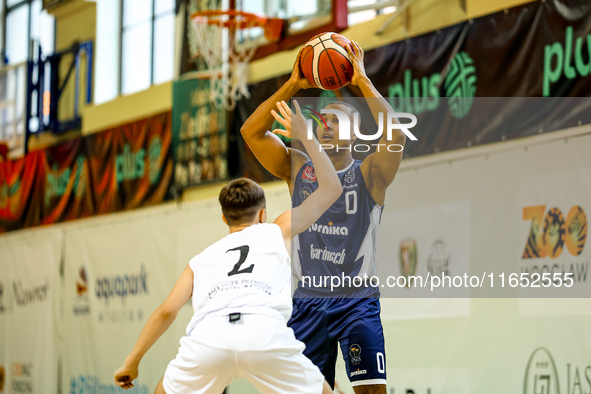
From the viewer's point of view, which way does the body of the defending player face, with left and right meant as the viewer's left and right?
facing away from the viewer

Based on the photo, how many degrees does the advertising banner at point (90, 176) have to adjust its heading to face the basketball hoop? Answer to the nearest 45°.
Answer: approximately 90° to its left

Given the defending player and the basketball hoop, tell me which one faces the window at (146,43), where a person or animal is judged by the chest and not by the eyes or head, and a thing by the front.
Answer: the defending player

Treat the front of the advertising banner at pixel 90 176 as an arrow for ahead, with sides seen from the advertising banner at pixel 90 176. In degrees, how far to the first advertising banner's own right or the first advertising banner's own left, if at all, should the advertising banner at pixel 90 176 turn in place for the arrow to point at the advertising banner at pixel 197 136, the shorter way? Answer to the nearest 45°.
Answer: approximately 90° to the first advertising banner's own left

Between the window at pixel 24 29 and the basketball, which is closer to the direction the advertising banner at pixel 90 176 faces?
the basketball
